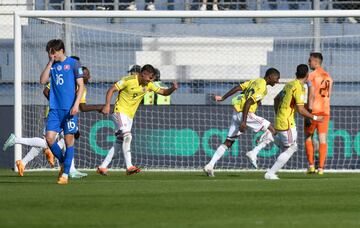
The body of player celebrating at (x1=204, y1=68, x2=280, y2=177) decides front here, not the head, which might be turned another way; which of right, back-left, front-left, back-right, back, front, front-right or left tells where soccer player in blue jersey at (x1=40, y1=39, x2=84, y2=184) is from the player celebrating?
back-right

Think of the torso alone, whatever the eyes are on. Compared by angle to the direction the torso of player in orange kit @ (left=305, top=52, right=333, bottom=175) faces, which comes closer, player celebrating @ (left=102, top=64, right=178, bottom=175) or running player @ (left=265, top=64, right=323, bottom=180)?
the player celebrating

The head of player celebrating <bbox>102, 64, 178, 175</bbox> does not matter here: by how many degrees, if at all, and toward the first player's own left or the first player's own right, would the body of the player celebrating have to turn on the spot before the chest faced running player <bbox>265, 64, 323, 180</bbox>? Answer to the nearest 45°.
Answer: approximately 45° to the first player's own left

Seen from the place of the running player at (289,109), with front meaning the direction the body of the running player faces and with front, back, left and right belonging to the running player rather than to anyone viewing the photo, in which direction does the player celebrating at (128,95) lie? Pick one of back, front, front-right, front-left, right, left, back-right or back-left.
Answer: back-left

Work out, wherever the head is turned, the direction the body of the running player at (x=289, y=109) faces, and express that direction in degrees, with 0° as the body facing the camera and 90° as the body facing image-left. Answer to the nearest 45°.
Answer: approximately 225°

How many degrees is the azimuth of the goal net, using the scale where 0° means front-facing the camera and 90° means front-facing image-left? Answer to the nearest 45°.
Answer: approximately 0°

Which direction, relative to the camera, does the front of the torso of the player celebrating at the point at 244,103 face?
to the viewer's right

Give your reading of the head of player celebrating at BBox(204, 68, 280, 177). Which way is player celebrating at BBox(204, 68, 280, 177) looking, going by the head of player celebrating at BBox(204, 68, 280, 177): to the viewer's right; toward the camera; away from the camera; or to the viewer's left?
to the viewer's right

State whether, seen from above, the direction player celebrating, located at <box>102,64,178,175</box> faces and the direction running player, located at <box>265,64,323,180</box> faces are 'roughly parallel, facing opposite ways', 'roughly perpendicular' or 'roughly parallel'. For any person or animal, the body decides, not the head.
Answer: roughly perpendicular
